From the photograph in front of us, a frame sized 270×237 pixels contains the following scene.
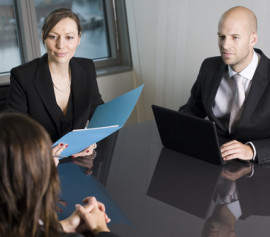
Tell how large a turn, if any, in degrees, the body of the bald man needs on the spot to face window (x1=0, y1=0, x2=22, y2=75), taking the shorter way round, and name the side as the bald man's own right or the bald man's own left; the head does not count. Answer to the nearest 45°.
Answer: approximately 90° to the bald man's own right

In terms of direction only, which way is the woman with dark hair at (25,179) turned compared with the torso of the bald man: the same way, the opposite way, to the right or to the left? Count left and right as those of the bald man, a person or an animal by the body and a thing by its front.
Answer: the opposite way

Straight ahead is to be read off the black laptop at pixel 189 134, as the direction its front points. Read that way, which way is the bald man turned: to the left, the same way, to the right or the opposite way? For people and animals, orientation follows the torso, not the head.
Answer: the opposite way

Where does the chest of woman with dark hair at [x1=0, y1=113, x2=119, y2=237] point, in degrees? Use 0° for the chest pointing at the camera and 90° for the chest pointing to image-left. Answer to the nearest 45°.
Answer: approximately 225°

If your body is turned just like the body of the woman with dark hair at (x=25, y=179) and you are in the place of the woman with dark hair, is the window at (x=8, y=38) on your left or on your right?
on your left

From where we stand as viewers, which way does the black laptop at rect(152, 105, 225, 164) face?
facing away from the viewer and to the right of the viewer

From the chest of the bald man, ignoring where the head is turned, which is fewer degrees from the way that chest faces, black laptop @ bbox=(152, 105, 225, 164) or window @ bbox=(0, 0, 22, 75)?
the black laptop

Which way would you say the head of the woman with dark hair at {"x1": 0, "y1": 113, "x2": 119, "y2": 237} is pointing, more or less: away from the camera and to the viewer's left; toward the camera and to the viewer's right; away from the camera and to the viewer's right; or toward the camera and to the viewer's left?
away from the camera and to the viewer's right
